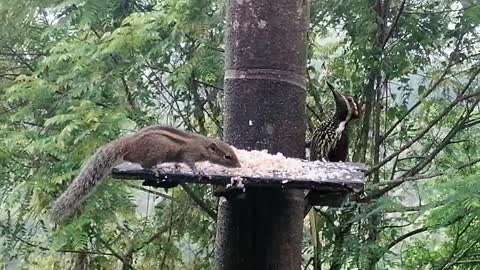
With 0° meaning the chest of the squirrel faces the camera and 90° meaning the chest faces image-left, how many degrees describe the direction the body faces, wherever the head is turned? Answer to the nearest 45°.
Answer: approximately 270°

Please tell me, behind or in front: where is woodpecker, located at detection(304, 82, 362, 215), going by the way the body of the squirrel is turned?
in front
